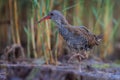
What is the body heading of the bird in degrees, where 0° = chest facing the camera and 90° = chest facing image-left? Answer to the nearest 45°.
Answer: approximately 90°
